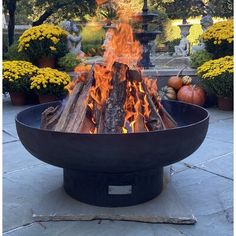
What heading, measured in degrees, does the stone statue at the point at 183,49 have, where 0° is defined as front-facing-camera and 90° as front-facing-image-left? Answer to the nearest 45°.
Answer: approximately 45°

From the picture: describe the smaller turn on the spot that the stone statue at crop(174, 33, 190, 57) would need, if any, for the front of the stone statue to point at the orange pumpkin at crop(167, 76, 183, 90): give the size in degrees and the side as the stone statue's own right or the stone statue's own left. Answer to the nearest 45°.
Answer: approximately 45° to the stone statue's own left

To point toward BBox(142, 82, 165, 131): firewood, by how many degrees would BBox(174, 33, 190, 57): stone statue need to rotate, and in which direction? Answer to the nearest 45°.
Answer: approximately 45° to its left
